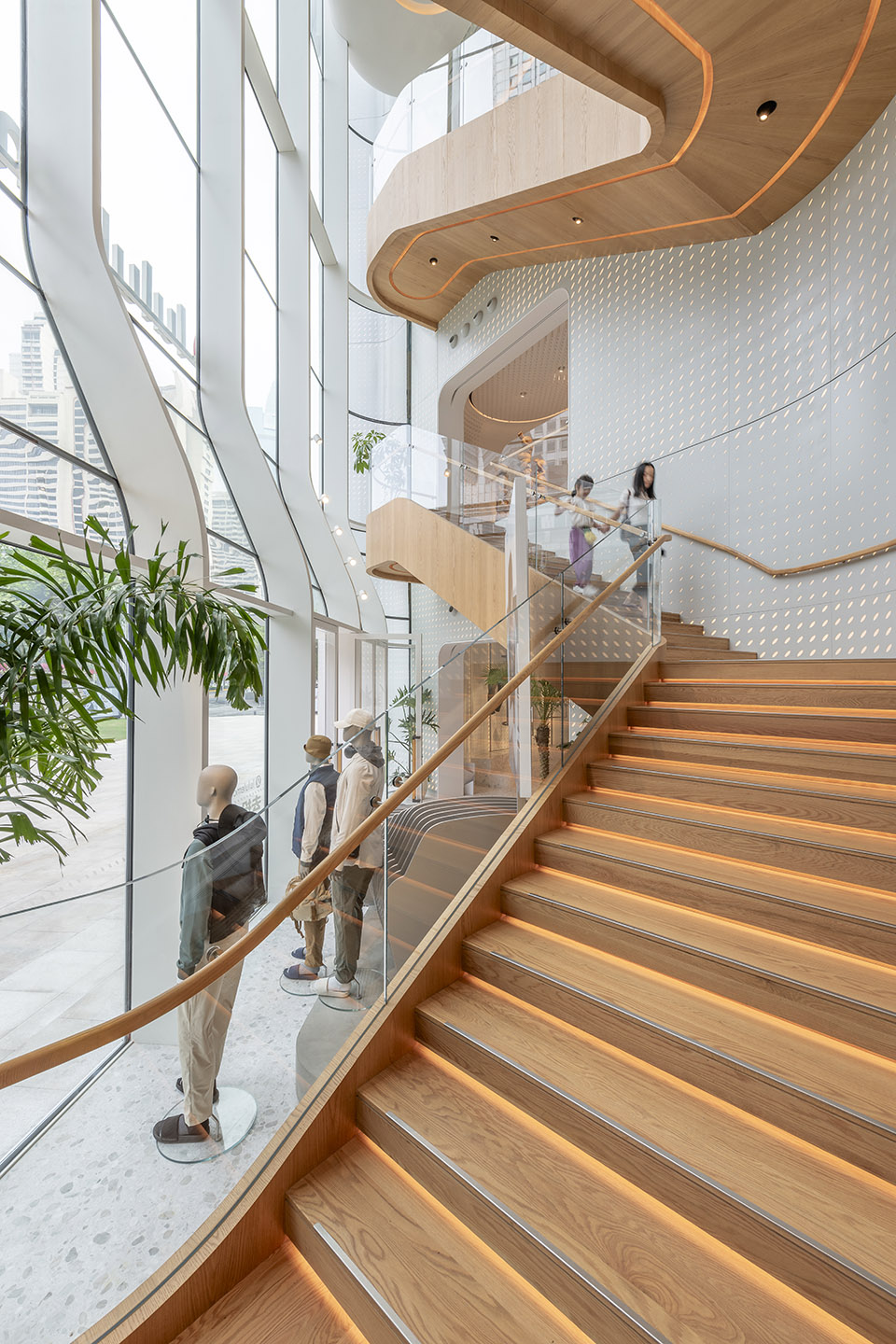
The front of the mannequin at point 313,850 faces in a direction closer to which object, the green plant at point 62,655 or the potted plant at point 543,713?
the green plant

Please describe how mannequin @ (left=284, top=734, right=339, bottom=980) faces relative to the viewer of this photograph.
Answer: facing to the left of the viewer

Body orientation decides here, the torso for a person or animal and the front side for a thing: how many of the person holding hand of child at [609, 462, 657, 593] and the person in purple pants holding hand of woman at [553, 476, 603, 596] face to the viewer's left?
0

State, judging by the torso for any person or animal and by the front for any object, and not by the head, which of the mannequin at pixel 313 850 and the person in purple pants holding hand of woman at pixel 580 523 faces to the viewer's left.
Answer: the mannequin

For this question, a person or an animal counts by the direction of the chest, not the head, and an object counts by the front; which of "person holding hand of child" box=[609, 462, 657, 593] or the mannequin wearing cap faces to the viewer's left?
the mannequin wearing cap

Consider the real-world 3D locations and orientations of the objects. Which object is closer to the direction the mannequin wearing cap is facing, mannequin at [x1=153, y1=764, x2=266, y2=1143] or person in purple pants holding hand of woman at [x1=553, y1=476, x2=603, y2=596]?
the mannequin

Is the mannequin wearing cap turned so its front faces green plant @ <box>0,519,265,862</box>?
yes

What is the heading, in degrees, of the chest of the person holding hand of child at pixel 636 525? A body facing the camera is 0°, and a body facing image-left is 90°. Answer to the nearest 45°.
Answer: approximately 315°

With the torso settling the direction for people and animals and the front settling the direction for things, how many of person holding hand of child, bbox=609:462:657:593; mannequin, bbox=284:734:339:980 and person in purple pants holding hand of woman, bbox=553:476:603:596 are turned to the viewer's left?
1

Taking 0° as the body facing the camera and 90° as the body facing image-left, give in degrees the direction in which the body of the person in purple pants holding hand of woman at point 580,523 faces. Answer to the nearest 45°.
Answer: approximately 315°

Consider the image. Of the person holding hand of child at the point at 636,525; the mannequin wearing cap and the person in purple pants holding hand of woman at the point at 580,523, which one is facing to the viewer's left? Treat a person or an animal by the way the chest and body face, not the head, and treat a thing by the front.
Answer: the mannequin wearing cap

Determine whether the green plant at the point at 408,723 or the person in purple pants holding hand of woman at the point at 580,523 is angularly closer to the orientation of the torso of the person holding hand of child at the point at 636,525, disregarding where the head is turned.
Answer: the green plant

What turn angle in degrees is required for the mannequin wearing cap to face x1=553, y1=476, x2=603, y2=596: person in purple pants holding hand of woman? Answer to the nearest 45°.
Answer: approximately 135° to its right

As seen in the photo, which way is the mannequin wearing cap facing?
to the viewer's left
